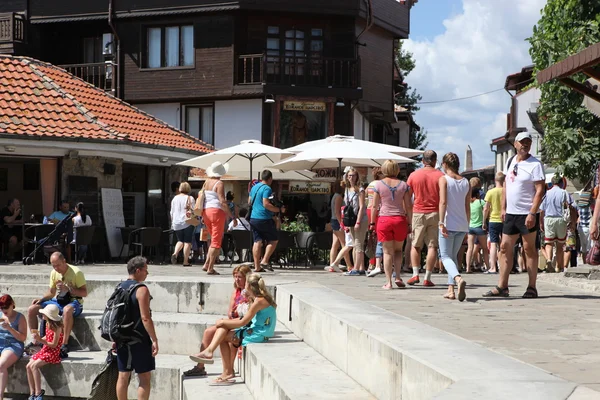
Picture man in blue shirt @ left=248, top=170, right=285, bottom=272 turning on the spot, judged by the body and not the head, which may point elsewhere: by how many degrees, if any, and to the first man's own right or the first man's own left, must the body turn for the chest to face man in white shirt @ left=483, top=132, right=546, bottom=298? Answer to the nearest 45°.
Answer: approximately 90° to the first man's own right

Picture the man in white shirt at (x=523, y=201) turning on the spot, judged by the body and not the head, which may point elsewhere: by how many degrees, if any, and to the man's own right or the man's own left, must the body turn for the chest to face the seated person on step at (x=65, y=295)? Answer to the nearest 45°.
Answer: approximately 45° to the man's own right

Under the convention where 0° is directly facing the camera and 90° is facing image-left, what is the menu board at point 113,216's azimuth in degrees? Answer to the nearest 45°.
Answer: approximately 0°

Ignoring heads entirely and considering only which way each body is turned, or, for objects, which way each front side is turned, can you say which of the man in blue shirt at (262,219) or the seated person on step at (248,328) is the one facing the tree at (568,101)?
the man in blue shirt

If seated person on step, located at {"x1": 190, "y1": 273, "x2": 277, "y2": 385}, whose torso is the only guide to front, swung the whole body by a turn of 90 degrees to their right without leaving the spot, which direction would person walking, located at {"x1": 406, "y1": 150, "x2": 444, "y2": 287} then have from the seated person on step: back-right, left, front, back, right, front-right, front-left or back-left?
front-right

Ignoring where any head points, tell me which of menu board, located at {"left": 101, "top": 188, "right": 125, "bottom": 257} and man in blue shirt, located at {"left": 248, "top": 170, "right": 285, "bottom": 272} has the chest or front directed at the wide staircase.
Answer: the menu board
